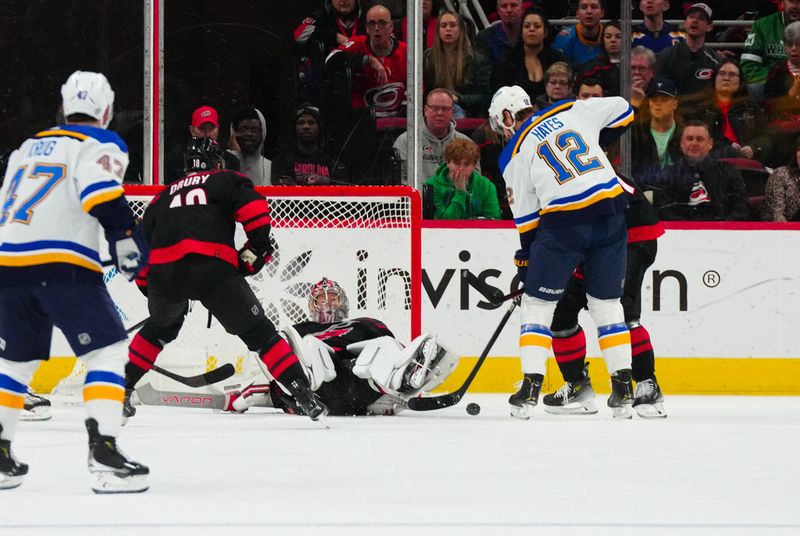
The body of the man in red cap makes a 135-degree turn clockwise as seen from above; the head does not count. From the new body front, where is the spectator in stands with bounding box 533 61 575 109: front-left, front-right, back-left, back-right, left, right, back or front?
back-right

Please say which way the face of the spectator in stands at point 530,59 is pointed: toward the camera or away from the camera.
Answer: toward the camera

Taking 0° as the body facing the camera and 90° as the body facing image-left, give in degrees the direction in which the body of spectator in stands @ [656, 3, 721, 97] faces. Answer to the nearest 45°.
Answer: approximately 0°

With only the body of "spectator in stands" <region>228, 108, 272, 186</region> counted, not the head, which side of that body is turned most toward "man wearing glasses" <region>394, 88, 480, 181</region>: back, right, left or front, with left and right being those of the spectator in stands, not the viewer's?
left

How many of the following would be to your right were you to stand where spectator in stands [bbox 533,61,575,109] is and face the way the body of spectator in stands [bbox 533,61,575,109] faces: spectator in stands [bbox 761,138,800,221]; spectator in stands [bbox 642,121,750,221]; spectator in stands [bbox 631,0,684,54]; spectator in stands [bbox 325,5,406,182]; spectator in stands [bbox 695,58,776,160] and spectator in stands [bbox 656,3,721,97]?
1

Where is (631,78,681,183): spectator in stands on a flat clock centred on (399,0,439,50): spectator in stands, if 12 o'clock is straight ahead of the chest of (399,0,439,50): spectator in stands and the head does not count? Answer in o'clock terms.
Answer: (631,78,681,183): spectator in stands is roughly at 9 o'clock from (399,0,439,50): spectator in stands.

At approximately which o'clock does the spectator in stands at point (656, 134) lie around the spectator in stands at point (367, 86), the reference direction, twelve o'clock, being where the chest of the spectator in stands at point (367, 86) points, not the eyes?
the spectator in stands at point (656, 134) is roughly at 9 o'clock from the spectator in stands at point (367, 86).

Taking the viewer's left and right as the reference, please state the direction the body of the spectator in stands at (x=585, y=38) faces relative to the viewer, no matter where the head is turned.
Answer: facing the viewer

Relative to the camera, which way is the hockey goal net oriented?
toward the camera

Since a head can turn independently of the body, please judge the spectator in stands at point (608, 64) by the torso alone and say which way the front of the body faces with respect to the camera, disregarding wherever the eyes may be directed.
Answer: toward the camera

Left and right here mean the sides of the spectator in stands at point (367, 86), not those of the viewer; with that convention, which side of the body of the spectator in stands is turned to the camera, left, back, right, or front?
front
